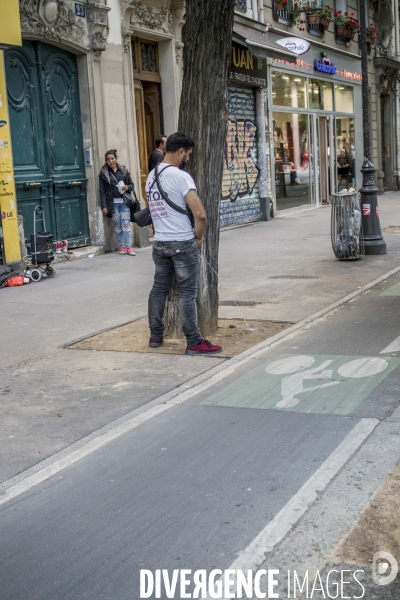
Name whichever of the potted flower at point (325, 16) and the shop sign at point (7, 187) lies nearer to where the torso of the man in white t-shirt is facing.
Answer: the potted flower

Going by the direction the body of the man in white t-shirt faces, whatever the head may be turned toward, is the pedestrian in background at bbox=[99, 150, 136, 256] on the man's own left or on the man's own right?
on the man's own left

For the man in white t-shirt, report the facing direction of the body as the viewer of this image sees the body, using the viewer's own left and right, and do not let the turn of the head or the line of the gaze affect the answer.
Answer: facing away from the viewer and to the right of the viewer

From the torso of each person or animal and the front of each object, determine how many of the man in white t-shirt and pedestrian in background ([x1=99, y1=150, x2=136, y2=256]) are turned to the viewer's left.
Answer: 0

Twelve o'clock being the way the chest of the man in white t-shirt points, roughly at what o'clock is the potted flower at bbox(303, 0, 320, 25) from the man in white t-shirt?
The potted flower is roughly at 11 o'clock from the man in white t-shirt.

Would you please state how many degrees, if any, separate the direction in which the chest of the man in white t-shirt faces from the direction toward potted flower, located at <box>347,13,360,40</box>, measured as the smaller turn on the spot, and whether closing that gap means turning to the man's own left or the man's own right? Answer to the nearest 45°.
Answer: approximately 45° to the man's own left

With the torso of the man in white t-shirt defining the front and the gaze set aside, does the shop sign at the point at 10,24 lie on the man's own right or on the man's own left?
on the man's own left

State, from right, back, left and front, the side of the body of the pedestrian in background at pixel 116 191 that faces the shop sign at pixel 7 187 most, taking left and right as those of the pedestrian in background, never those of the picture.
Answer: right

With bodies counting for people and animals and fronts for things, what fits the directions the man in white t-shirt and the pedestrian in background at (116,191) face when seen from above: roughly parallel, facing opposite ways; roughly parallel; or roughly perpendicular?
roughly perpendicular

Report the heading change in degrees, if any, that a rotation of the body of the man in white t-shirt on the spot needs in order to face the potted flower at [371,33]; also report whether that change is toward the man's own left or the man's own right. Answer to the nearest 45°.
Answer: approximately 45° to the man's own left

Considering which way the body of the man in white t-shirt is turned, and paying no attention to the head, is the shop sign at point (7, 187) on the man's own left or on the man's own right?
on the man's own left

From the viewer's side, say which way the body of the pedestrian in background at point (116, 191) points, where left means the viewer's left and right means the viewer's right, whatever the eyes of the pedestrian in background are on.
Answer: facing the viewer and to the right of the viewer

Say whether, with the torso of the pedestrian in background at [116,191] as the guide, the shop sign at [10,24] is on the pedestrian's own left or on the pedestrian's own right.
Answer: on the pedestrian's own right
